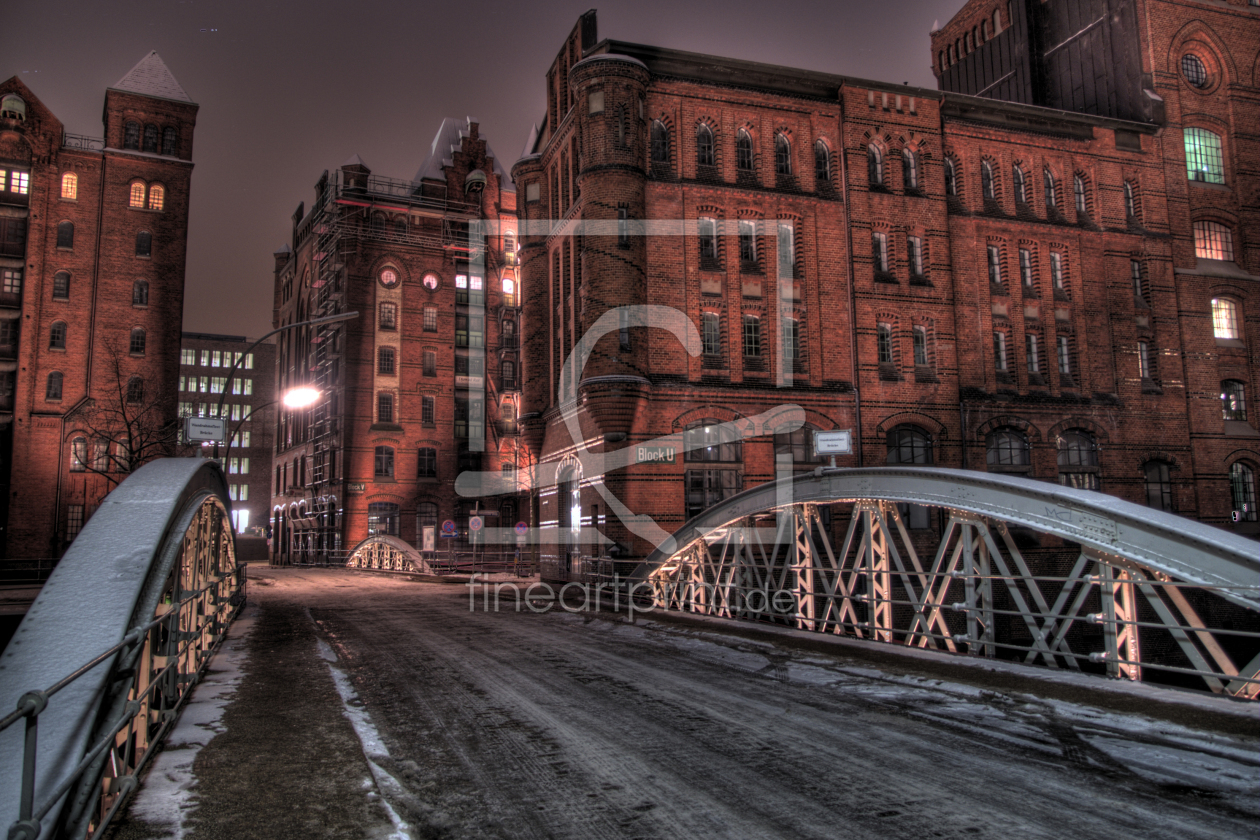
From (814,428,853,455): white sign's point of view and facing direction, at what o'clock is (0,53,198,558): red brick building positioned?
The red brick building is roughly at 4 o'clock from the white sign.

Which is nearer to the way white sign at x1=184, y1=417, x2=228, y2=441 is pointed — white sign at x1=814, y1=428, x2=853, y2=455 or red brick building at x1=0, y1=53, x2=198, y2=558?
the white sign

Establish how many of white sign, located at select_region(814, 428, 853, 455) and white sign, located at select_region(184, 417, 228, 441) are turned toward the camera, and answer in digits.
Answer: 2

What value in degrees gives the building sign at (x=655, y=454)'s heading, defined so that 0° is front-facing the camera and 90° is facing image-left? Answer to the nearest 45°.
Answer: approximately 0°

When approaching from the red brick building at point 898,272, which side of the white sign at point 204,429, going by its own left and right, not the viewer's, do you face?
left

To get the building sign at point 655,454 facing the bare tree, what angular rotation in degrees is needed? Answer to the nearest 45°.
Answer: approximately 135° to its right

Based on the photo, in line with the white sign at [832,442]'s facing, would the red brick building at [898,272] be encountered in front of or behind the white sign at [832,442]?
behind

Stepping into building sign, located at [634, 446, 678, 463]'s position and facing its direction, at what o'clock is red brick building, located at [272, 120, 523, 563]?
The red brick building is roughly at 5 o'clock from the building sign.

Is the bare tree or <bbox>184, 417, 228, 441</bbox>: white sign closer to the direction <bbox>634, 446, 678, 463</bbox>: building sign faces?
the white sign

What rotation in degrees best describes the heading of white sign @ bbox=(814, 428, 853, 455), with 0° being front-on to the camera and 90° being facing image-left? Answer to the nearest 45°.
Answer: approximately 0°
